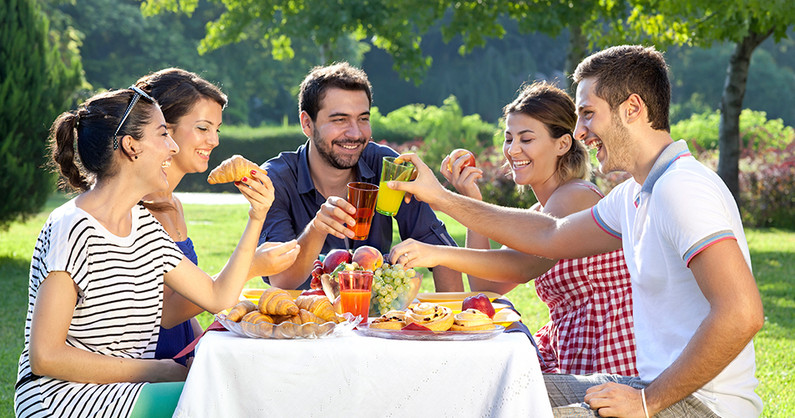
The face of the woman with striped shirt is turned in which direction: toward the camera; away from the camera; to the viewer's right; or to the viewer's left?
to the viewer's right

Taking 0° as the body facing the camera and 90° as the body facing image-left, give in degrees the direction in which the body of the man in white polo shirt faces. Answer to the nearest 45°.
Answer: approximately 90°

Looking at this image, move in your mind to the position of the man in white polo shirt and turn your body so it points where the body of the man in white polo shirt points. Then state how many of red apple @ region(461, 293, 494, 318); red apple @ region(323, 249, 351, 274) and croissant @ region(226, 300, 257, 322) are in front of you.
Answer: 3

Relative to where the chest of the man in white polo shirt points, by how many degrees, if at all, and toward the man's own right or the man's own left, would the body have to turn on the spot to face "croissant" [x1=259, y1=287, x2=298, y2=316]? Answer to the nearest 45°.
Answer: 0° — they already face it

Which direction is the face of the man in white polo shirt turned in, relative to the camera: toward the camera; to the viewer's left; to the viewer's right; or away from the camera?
to the viewer's left

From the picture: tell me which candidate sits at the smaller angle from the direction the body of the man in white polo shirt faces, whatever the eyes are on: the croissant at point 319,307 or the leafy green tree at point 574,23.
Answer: the croissant

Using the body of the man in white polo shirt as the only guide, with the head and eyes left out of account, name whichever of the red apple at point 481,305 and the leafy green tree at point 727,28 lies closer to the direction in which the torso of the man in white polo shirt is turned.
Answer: the red apple

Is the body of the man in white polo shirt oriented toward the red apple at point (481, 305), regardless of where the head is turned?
yes

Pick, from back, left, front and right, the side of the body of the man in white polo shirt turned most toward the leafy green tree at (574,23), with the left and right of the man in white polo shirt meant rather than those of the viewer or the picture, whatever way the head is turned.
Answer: right

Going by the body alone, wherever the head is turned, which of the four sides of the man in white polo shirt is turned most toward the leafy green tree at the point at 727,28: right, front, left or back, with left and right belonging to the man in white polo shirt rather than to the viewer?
right

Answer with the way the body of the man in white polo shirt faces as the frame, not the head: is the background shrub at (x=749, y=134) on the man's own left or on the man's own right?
on the man's own right
